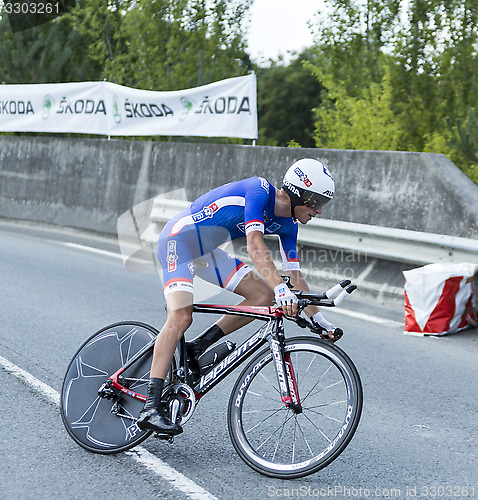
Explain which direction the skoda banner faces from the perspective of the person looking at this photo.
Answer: facing the viewer

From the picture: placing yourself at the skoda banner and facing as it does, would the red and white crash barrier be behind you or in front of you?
in front

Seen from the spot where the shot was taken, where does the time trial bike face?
facing the viewer and to the right of the viewer

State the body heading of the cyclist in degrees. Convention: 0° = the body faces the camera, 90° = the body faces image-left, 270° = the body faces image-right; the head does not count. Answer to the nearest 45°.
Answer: approximately 315°

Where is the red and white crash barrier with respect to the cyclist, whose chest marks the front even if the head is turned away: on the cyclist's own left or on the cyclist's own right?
on the cyclist's own left

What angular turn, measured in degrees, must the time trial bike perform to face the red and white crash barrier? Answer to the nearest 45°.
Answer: approximately 90° to its left

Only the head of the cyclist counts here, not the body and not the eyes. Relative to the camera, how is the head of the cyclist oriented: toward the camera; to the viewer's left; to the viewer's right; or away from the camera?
to the viewer's right

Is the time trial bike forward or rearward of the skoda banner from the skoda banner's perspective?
forward

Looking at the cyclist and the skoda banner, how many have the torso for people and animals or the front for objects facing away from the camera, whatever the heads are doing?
0
